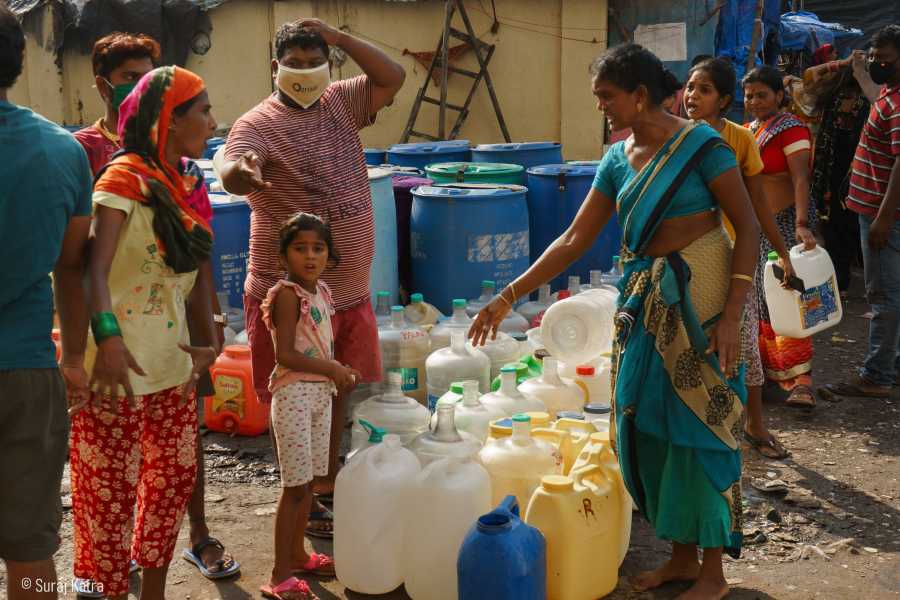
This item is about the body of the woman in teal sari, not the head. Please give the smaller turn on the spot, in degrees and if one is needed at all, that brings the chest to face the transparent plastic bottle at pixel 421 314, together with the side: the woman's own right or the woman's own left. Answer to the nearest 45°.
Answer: approximately 90° to the woman's own right

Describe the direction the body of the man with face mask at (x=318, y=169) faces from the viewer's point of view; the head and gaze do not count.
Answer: toward the camera

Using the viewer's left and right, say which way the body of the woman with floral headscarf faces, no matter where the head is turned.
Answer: facing the viewer and to the right of the viewer

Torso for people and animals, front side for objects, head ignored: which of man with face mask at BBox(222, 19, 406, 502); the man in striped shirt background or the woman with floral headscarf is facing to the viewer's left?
the man in striped shirt background

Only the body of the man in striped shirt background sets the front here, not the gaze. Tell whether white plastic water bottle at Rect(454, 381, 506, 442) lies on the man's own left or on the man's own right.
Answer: on the man's own left

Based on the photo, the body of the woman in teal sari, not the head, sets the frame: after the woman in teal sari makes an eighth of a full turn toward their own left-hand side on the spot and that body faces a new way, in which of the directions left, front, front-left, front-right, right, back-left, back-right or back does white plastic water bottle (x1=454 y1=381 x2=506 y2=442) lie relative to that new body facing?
back-right

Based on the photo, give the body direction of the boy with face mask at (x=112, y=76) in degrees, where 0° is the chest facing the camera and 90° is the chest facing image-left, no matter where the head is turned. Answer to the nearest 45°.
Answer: approximately 315°

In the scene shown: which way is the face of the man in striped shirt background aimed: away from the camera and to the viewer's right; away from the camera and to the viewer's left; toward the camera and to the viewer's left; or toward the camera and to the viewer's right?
toward the camera and to the viewer's left

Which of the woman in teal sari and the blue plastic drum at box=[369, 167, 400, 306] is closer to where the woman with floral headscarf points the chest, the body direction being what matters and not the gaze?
the woman in teal sari

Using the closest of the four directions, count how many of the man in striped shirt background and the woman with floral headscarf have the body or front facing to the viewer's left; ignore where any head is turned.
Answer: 1

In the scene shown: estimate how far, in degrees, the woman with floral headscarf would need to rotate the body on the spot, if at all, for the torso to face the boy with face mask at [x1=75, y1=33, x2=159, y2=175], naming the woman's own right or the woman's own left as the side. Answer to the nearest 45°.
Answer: approximately 135° to the woman's own left

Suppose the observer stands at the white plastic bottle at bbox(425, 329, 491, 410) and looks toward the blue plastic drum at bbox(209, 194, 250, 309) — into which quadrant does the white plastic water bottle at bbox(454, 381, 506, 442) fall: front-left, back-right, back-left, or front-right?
back-left

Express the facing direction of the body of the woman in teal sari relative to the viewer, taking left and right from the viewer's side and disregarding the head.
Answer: facing the viewer and to the left of the viewer

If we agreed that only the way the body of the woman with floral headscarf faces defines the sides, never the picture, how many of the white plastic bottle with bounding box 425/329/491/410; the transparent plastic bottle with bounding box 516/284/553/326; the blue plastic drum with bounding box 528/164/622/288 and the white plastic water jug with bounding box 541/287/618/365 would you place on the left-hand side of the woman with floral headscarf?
4
